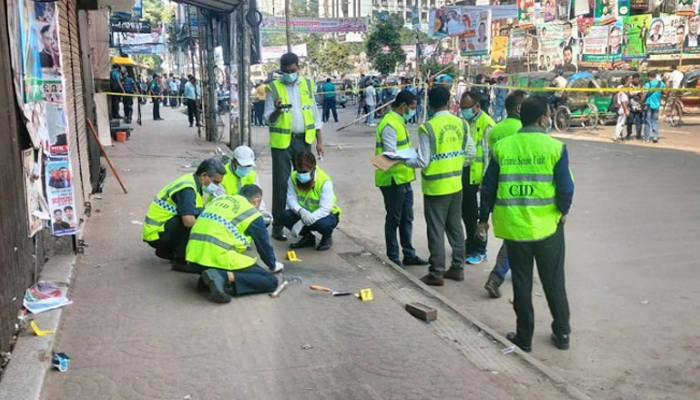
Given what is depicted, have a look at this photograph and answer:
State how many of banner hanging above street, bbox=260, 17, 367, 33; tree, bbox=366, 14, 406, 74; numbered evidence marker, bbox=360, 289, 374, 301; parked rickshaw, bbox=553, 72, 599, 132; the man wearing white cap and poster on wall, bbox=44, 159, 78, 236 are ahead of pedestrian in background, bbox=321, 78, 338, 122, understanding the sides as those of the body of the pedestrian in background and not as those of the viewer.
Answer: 2

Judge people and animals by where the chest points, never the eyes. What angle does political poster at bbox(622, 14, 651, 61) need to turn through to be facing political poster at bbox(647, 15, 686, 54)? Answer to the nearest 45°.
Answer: approximately 45° to its left

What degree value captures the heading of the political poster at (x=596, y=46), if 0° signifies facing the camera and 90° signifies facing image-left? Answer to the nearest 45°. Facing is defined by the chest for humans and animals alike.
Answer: approximately 0°

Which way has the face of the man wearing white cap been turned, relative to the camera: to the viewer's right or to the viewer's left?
to the viewer's right

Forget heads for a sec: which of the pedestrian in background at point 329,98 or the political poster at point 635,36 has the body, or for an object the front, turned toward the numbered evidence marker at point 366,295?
the political poster

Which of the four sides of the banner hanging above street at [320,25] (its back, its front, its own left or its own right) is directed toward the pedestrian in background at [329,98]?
front

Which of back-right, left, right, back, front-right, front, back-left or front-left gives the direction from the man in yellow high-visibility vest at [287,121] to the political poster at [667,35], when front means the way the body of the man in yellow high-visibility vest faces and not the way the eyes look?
back-left

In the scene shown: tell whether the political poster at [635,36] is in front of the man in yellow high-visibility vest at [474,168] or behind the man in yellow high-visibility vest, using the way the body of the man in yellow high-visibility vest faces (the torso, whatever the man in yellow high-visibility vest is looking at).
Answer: behind

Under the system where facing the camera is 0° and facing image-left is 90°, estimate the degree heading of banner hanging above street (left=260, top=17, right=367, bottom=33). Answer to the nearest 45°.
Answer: approximately 0°

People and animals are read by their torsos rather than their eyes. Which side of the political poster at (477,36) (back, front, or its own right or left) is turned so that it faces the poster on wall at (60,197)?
front

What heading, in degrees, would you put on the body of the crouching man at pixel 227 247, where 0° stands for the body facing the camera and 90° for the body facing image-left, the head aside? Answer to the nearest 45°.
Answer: approximately 225°

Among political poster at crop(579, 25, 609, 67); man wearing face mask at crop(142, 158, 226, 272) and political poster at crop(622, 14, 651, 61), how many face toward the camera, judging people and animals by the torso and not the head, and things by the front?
2
